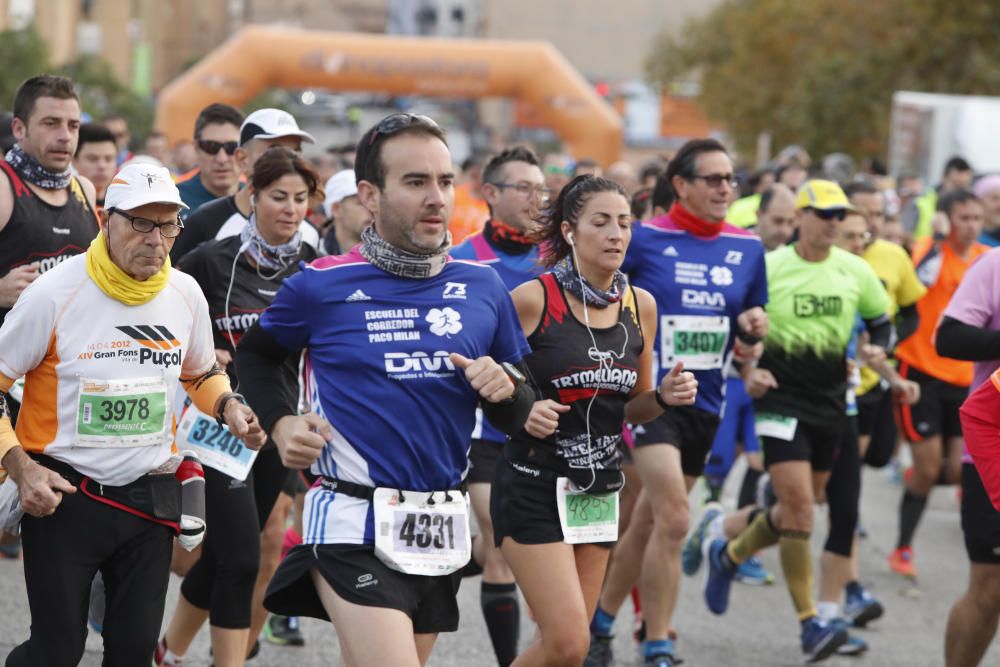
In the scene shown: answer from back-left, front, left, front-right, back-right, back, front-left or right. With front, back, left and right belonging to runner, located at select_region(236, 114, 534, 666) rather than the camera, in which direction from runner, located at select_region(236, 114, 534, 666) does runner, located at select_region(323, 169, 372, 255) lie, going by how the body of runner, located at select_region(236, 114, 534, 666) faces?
back-left

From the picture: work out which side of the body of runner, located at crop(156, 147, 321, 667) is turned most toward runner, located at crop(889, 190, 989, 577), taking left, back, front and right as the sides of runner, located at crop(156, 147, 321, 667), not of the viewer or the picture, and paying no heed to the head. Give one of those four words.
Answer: left

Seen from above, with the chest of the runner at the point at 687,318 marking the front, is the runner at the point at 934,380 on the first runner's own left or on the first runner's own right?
on the first runner's own left

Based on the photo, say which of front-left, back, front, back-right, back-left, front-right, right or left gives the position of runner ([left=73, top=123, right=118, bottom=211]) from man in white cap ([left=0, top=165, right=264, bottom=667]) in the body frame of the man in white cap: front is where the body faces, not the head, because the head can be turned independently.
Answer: back-left

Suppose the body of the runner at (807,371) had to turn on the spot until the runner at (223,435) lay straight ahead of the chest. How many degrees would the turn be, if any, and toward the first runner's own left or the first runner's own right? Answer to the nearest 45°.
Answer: approximately 90° to the first runner's own right

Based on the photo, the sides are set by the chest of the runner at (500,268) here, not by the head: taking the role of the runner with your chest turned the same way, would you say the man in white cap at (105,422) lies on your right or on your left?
on your right

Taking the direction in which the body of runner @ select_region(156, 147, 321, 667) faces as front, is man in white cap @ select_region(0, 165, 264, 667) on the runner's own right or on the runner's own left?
on the runner's own right

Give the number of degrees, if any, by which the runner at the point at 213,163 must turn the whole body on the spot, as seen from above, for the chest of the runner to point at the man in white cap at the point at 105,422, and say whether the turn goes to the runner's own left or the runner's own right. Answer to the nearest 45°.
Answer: approximately 45° to the runner's own right
